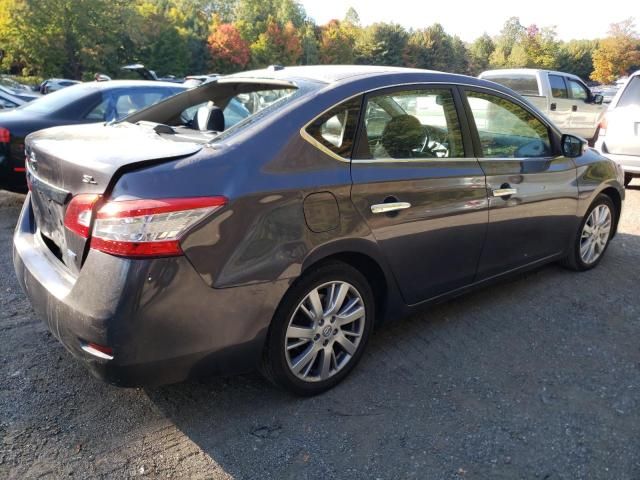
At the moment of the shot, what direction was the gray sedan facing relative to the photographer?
facing away from the viewer and to the right of the viewer

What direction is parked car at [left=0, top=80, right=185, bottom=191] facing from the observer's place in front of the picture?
facing away from the viewer and to the right of the viewer

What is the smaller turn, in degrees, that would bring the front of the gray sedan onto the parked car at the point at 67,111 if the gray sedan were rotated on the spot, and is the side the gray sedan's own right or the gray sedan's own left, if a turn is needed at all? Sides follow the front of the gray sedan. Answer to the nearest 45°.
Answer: approximately 90° to the gray sedan's own left

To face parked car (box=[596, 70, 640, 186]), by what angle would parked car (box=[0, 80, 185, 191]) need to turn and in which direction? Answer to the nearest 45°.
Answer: approximately 45° to its right

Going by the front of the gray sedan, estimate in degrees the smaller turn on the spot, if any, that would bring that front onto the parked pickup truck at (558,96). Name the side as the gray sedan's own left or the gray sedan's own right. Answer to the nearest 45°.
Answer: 0° — it already faces it
